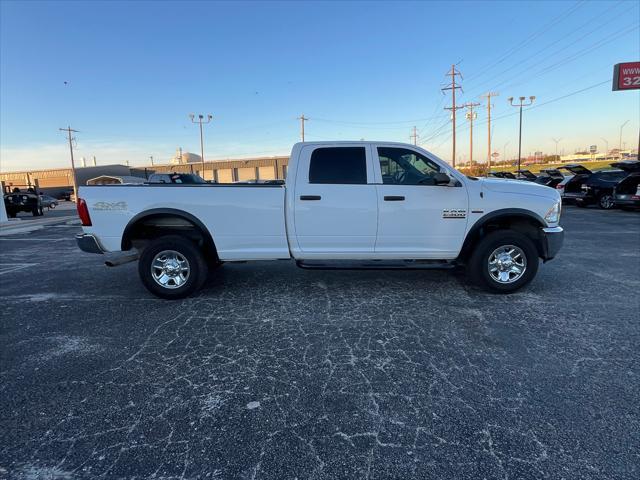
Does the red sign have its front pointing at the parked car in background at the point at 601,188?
yes

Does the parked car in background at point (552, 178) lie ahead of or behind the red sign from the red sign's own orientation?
ahead

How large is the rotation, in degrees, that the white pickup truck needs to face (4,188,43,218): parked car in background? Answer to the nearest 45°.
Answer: approximately 135° to its left

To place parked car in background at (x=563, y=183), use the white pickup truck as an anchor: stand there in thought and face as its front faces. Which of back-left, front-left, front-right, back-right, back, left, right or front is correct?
front-left

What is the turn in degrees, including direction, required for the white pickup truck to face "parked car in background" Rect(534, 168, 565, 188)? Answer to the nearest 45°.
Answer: approximately 45° to its left

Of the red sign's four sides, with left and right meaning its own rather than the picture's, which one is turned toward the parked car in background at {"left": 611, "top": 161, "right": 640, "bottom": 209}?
front

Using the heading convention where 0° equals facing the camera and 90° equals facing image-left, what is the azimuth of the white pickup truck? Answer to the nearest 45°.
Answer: approximately 270°

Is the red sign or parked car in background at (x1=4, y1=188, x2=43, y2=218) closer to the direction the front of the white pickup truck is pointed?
the red sign

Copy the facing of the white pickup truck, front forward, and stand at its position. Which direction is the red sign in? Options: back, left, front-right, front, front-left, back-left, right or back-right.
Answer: front-left

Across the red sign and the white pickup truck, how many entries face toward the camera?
1
